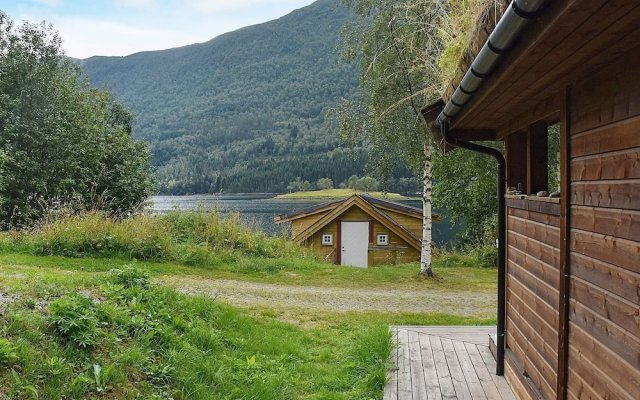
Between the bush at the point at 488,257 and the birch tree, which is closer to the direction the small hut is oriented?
the birch tree

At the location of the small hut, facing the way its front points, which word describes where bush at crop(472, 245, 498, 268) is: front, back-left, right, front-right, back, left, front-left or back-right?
front-left

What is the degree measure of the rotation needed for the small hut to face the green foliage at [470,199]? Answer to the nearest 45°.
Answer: approximately 90° to its left

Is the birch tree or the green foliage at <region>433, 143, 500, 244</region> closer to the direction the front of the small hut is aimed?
the birch tree

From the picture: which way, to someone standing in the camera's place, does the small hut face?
facing the viewer

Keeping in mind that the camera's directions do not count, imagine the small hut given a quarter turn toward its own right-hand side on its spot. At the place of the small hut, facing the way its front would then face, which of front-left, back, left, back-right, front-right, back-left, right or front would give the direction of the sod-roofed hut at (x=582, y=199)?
left
